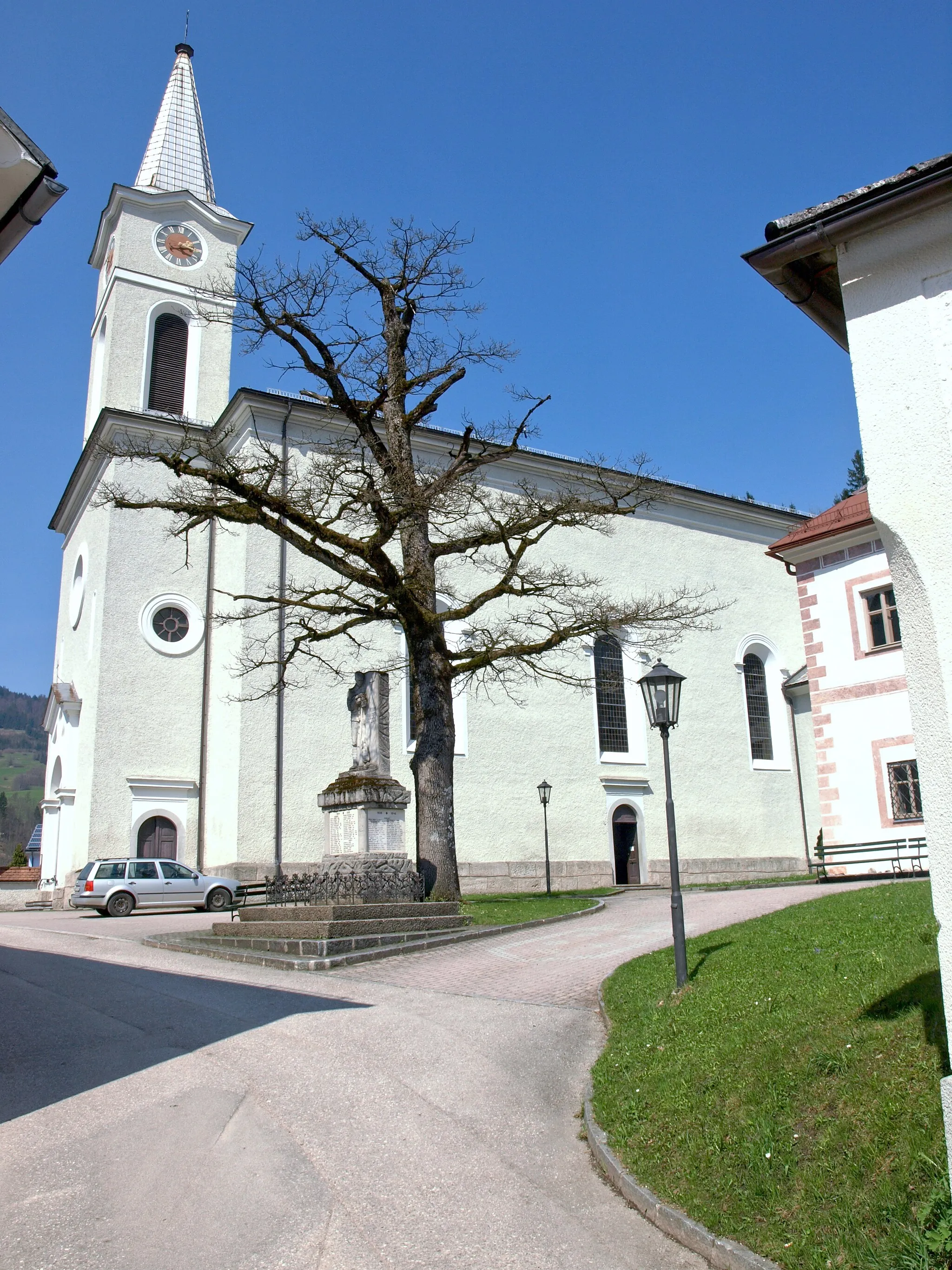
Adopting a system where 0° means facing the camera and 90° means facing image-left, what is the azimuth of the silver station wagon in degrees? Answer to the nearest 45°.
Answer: approximately 270°

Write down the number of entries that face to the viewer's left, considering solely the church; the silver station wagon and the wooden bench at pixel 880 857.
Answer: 1

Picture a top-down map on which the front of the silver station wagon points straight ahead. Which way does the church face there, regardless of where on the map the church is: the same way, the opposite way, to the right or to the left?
the opposite way

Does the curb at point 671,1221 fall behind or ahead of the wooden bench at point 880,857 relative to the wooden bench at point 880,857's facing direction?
ahead

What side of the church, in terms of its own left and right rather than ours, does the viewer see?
left

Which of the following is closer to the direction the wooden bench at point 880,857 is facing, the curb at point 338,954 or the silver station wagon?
the curb

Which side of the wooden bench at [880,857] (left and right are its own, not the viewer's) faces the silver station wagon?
right

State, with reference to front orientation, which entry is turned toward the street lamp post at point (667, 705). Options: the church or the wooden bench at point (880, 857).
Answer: the wooden bench

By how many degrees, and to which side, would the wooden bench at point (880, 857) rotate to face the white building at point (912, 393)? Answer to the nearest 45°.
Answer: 0° — it already faces it
